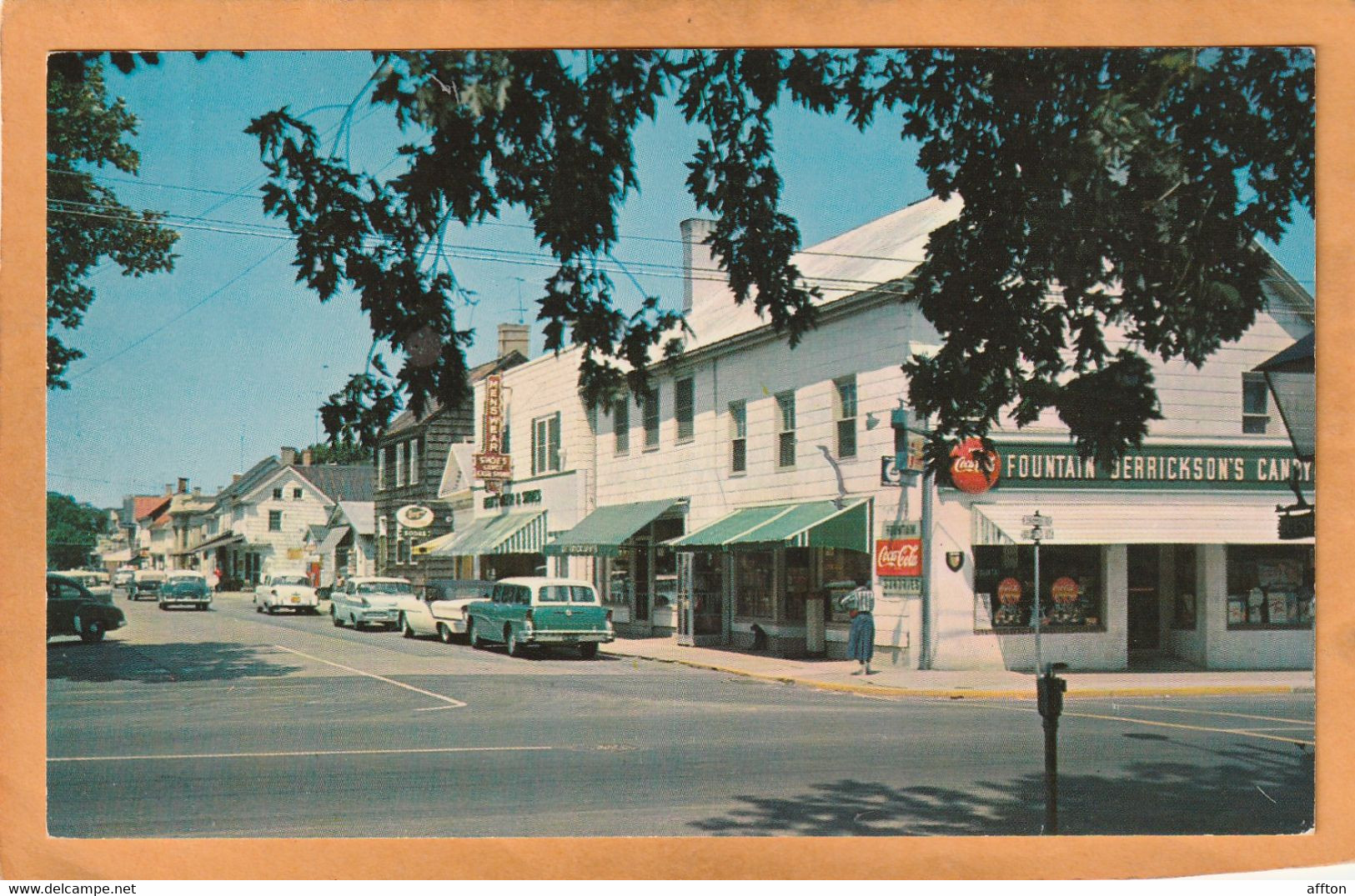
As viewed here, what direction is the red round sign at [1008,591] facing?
toward the camera

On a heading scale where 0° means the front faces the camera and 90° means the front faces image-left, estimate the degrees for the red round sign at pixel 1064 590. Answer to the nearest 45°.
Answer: approximately 0°
